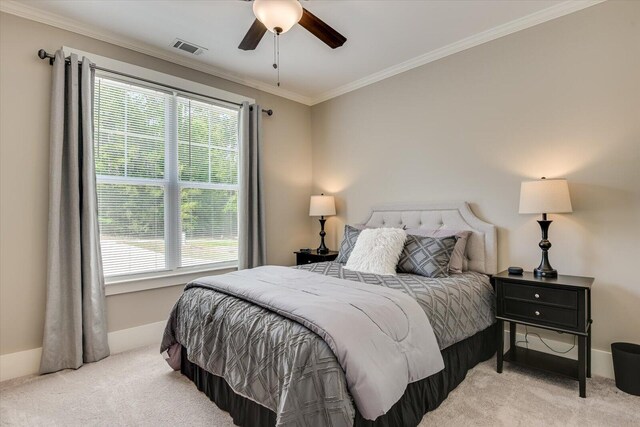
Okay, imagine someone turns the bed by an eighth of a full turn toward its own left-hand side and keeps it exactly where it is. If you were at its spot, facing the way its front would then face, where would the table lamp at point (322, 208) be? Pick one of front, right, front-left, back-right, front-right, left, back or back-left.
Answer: back

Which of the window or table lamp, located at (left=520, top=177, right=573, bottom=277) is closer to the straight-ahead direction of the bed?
the window

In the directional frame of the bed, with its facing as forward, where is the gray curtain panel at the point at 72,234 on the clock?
The gray curtain panel is roughly at 2 o'clock from the bed.

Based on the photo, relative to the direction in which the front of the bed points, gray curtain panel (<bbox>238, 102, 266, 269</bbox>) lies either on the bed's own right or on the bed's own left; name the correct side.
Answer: on the bed's own right

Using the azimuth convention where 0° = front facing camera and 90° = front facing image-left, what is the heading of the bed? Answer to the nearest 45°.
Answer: approximately 45°

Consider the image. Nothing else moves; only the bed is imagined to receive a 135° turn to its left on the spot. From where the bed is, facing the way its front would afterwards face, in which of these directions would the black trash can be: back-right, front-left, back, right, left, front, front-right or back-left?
front

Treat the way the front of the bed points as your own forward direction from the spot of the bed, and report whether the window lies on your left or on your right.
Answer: on your right

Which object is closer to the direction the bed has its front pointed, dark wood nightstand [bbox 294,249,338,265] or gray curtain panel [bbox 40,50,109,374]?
the gray curtain panel
